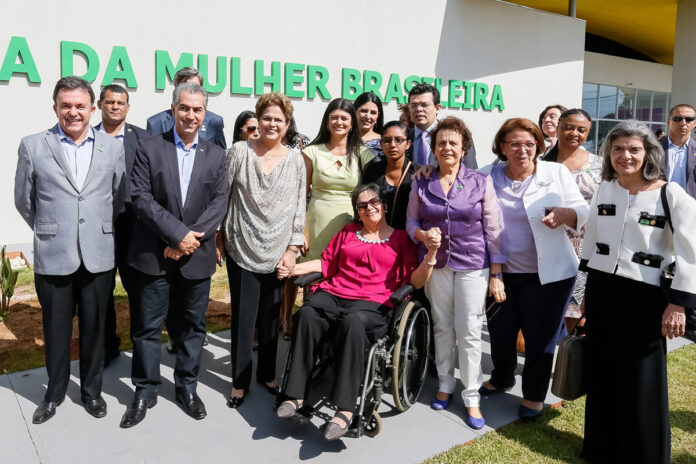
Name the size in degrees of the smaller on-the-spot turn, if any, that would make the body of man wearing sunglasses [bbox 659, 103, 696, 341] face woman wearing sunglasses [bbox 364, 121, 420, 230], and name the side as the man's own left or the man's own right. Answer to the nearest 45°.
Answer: approximately 45° to the man's own right

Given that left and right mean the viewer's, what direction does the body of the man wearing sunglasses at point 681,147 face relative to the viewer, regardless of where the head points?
facing the viewer

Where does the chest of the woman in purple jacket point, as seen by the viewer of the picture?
toward the camera

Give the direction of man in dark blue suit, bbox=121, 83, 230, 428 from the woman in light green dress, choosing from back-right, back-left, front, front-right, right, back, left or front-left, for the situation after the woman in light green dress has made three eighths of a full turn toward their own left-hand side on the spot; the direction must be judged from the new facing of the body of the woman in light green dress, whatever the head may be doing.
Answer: back

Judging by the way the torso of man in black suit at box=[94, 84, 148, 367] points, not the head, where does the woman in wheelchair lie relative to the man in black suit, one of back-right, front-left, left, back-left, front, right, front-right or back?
front-left

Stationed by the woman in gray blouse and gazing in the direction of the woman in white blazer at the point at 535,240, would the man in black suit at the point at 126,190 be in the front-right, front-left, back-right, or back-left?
back-left

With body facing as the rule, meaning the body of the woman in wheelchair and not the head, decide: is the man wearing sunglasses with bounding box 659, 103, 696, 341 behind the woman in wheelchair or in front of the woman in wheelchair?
behind

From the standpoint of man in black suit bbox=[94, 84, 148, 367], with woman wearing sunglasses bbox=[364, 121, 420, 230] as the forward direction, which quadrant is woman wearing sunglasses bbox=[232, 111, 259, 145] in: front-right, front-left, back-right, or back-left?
front-left

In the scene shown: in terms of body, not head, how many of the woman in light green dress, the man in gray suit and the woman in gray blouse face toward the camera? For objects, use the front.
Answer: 3
